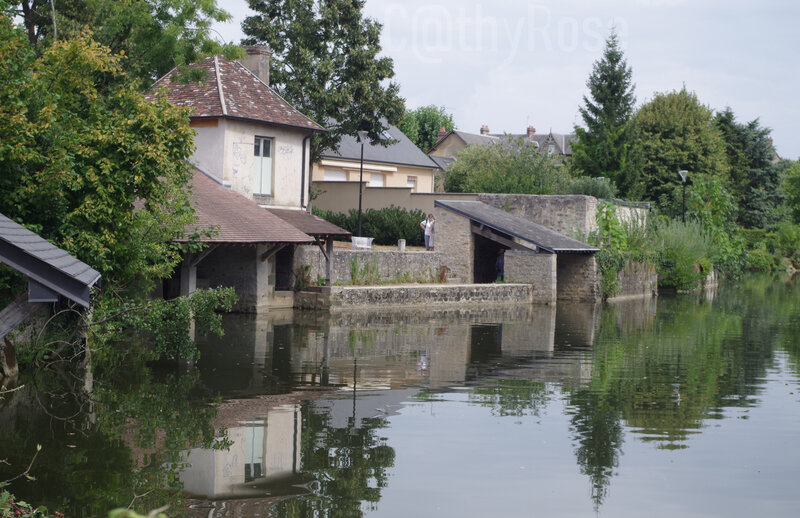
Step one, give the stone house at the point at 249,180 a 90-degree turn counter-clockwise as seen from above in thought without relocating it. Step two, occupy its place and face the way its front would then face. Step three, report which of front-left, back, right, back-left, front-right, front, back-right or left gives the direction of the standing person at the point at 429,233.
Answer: front

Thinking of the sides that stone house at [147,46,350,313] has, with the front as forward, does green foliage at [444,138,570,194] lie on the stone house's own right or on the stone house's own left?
on the stone house's own left

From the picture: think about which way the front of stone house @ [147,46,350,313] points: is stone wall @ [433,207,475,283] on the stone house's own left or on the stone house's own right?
on the stone house's own left

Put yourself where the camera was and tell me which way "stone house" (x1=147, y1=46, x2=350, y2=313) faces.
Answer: facing the viewer and to the right of the viewer

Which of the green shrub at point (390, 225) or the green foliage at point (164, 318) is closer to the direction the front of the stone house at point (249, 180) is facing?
the green foliage

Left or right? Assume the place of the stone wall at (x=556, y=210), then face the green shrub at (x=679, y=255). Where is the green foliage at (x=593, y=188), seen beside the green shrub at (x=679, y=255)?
left

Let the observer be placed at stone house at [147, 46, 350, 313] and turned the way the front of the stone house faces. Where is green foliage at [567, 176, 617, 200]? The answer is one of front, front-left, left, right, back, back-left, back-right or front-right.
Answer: left

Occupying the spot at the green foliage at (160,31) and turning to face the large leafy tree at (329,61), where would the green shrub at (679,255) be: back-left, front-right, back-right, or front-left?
front-right

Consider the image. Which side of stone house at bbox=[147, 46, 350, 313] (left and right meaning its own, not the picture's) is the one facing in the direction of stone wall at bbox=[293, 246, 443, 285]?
left

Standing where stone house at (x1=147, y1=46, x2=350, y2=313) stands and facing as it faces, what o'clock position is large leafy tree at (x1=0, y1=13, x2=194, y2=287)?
The large leafy tree is roughly at 2 o'clock from the stone house.

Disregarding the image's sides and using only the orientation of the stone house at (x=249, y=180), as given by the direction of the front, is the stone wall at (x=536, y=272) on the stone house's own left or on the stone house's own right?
on the stone house's own left

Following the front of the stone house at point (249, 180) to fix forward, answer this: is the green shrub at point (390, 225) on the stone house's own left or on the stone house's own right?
on the stone house's own left

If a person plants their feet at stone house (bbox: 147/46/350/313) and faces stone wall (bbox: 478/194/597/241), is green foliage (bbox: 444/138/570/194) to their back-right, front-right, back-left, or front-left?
front-left

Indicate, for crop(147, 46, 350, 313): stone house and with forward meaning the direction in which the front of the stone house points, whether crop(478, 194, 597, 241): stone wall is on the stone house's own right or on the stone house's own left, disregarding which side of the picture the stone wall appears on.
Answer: on the stone house's own left
